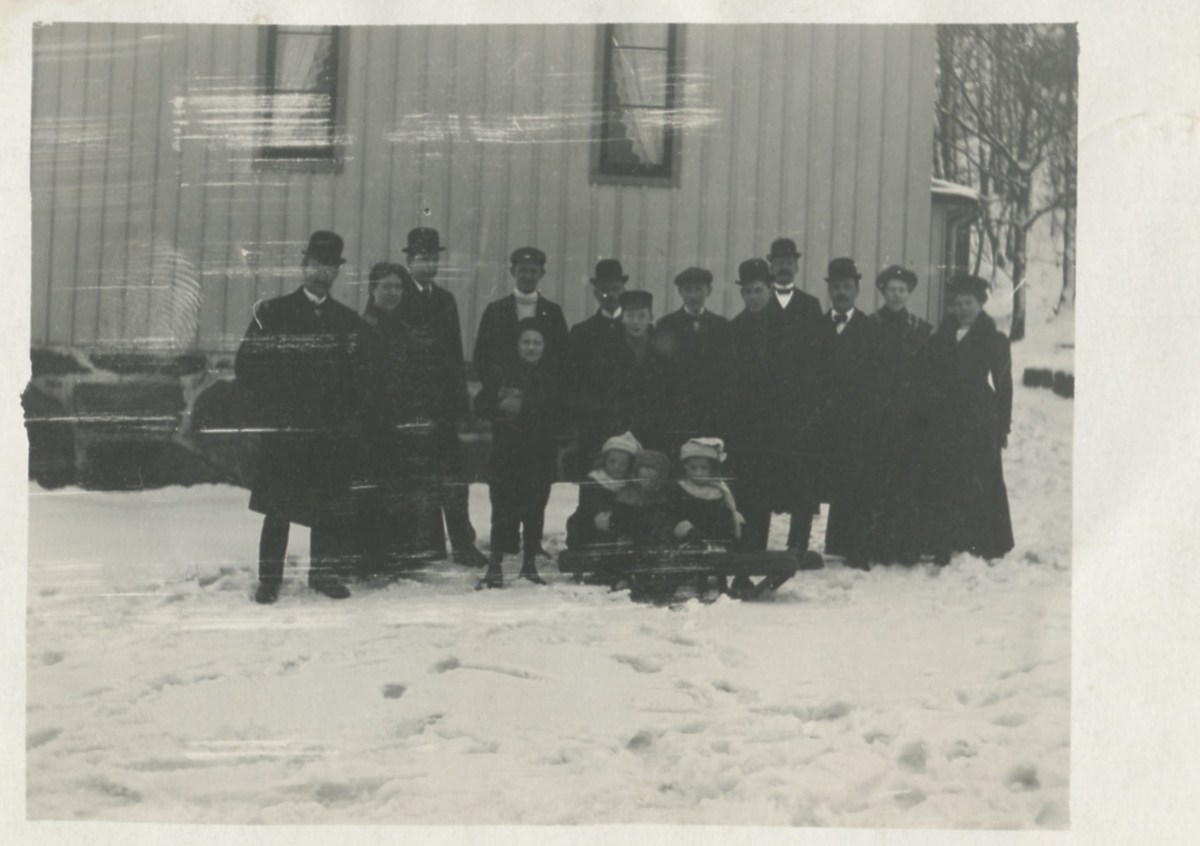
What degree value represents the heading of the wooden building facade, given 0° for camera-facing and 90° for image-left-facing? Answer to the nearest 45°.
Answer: approximately 0°

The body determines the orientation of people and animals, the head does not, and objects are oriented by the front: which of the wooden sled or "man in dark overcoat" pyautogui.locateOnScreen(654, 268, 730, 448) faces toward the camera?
the man in dark overcoat

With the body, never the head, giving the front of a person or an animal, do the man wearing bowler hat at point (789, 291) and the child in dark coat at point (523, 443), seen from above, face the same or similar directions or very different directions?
same or similar directions

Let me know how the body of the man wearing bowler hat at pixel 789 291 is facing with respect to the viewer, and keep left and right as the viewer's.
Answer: facing the viewer

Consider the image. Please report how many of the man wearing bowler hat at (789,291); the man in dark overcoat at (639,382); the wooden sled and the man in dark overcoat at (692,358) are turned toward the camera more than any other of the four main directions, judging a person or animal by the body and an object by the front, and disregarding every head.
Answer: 3

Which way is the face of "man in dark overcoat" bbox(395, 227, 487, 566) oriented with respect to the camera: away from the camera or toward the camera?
toward the camera

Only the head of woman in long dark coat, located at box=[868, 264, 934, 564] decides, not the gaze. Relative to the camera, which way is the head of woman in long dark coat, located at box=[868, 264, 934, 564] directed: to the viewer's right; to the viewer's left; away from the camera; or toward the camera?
toward the camera

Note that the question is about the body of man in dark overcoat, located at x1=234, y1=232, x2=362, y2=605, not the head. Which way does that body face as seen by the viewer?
toward the camera

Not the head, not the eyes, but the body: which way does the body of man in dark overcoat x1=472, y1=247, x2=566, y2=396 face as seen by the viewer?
toward the camera

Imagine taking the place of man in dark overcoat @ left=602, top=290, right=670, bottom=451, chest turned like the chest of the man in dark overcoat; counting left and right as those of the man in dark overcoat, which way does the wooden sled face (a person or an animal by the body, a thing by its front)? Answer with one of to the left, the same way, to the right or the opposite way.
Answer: to the left

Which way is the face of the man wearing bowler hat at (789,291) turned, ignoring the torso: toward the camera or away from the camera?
toward the camera

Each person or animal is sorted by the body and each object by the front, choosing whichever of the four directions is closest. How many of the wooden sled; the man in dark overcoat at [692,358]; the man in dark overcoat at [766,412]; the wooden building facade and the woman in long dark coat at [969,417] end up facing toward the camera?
4

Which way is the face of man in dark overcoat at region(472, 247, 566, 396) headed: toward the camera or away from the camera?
toward the camera

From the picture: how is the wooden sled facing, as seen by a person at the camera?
facing to the right of the viewer

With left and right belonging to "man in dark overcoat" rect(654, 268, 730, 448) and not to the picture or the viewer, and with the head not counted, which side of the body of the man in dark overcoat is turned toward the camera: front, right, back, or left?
front
